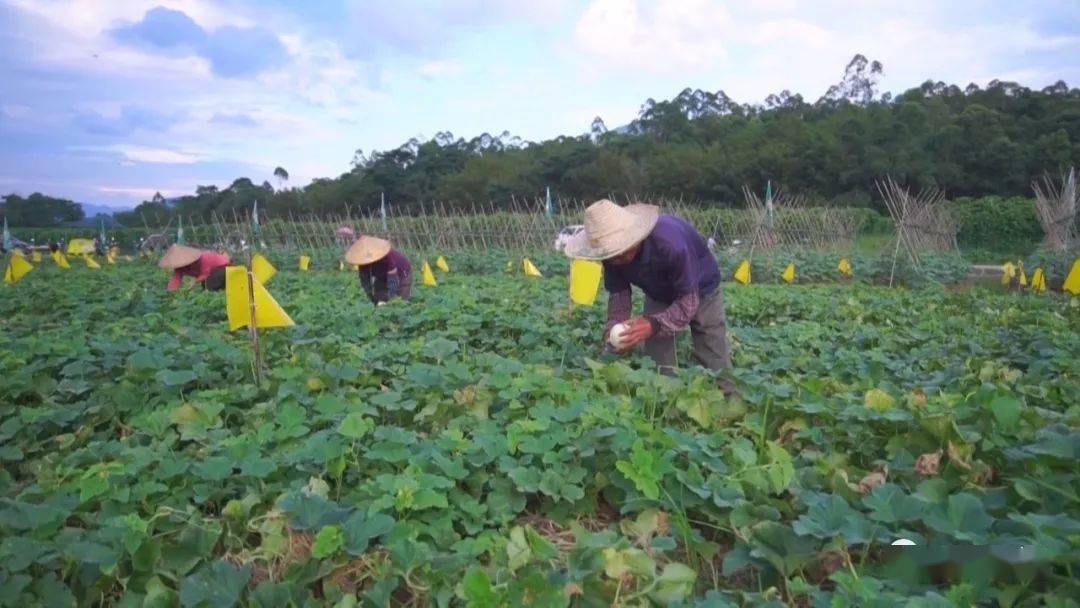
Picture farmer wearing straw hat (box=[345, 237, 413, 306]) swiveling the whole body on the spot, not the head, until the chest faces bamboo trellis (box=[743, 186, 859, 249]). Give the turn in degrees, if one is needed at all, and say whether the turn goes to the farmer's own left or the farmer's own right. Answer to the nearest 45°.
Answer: approximately 180°

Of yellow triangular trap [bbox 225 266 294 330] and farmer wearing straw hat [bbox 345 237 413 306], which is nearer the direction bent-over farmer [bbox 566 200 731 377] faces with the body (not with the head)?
the yellow triangular trap

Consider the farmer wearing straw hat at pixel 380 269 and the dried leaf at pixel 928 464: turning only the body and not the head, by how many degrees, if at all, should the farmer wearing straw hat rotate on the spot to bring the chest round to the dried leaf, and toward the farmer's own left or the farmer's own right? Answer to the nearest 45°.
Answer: approximately 45° to the farmer's own left

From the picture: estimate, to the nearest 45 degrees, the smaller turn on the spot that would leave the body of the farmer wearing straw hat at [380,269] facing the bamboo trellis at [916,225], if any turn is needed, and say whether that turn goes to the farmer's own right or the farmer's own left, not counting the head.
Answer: approximately 180°

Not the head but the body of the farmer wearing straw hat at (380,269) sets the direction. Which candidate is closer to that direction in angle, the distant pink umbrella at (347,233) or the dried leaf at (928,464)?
the dried leaf

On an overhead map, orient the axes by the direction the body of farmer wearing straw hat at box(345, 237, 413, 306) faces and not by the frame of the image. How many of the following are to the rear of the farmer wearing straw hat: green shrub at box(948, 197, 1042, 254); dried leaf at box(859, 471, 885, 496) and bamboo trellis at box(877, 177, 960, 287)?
2

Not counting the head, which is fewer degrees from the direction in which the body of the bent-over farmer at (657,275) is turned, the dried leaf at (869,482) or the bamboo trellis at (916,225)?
the dried leaf

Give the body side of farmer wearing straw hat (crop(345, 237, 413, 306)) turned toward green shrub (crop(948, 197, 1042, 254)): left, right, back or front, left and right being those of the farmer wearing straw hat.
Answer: back

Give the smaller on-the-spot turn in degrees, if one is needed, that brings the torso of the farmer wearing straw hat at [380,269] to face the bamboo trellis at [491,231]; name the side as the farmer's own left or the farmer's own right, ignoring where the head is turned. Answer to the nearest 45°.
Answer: approximately 135° to the farmer's own right

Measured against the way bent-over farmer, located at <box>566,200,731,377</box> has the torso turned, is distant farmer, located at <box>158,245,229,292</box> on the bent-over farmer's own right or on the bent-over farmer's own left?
on the bent-over farmer's own right

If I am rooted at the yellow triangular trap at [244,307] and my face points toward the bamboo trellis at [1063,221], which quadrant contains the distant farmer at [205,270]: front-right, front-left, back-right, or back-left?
front-left

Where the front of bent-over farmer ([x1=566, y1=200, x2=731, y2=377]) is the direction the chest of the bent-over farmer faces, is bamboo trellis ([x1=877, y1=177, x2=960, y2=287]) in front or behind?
behind

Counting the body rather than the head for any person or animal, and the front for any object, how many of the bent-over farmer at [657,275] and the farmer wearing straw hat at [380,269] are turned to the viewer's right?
0

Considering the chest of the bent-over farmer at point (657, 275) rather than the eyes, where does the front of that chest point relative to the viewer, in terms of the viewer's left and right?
facing the viewer and to the left of the viewer
